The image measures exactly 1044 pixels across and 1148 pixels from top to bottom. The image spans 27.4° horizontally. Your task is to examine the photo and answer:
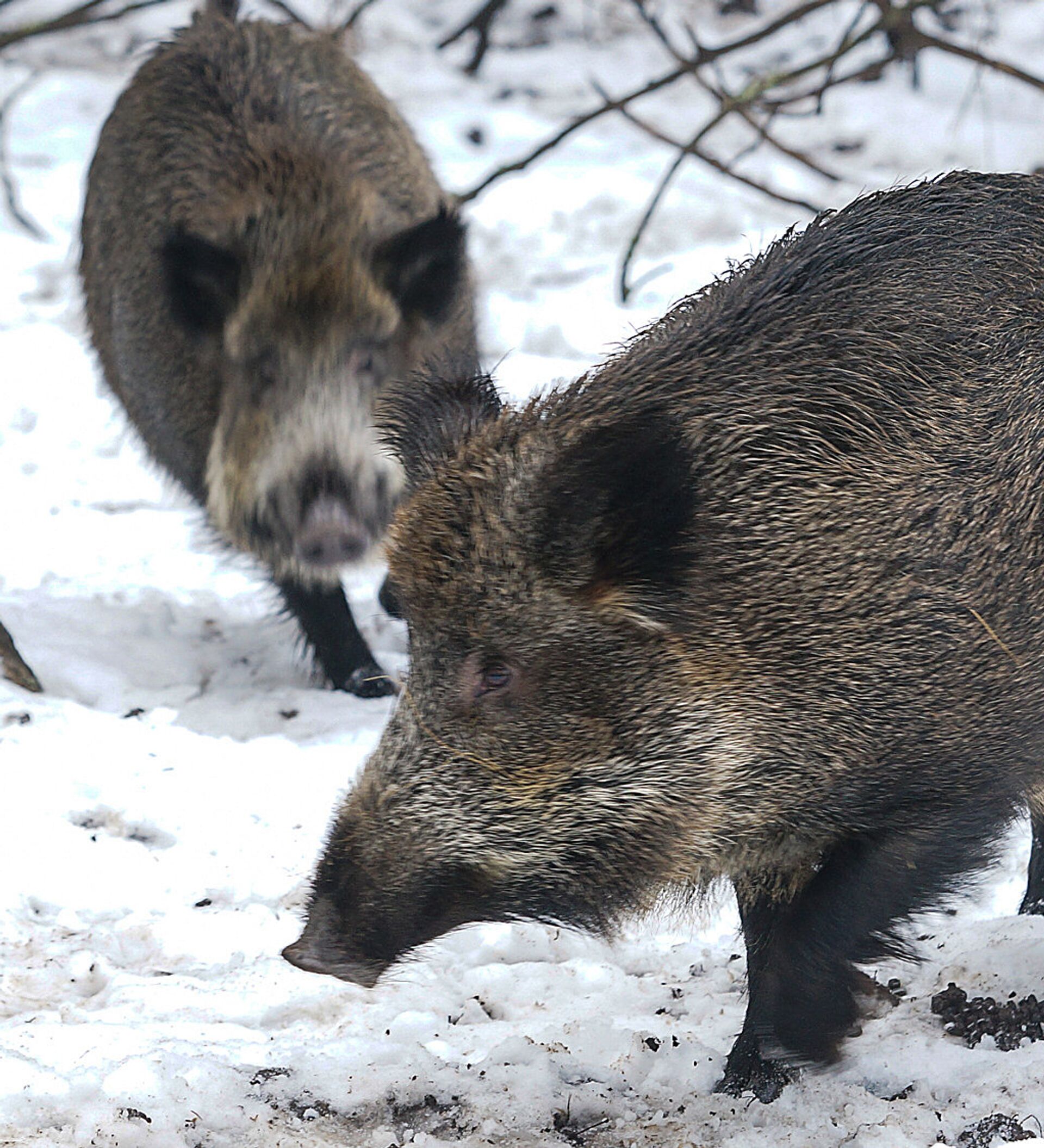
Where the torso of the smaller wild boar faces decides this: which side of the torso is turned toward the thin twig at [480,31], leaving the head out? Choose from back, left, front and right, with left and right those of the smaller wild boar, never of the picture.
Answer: back

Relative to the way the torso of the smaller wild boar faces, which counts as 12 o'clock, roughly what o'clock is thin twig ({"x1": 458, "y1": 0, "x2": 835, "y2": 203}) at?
The thin twig is roughly at 8 o'clock from the smaller wild boar.

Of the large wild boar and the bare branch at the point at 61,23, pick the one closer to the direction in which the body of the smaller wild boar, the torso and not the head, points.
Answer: the large wild boar

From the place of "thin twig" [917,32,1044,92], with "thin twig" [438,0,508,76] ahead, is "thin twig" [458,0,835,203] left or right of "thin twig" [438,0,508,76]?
left

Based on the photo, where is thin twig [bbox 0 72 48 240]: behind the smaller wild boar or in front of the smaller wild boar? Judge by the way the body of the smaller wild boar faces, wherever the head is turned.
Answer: behind

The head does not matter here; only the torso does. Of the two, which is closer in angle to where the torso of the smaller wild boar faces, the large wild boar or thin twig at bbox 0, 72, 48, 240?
the large wild boar

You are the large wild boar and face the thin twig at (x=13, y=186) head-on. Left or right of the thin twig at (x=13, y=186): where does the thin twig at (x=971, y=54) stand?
right

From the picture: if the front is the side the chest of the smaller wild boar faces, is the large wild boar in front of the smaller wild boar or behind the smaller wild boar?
in front

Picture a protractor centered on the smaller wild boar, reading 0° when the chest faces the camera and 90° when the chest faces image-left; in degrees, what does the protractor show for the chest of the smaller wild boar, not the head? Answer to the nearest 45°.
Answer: approximately 0°
